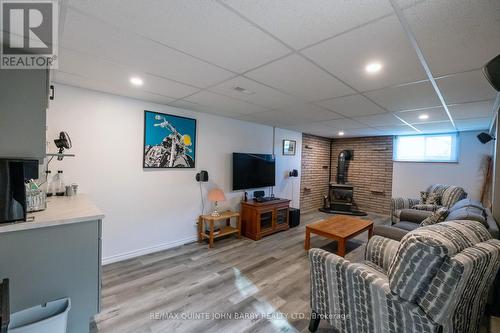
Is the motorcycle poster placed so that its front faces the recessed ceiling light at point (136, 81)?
no

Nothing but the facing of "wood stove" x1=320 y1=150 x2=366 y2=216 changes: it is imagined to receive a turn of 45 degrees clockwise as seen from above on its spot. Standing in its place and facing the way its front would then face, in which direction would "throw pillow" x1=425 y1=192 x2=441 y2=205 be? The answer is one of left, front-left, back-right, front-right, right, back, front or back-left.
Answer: left

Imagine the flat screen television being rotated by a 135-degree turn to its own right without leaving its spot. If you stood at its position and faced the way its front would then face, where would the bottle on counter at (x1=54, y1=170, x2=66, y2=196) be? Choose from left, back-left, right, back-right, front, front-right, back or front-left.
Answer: front-left

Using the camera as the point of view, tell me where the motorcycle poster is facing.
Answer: facing the viewer and to the right of the viewer

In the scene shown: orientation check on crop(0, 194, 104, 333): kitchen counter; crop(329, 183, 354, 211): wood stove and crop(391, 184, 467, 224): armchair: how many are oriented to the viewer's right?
1

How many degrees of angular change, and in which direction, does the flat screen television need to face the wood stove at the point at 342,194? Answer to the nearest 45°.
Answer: approximately 90° to its left

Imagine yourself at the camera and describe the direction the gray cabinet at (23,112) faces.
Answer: facing to the right of the viewer

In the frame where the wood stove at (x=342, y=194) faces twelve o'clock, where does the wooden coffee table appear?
The wooden coffee table is roughly at 12 o'clock from the wood stove.

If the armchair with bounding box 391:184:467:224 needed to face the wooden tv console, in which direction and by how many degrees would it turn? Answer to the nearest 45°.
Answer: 0° — it already faces it

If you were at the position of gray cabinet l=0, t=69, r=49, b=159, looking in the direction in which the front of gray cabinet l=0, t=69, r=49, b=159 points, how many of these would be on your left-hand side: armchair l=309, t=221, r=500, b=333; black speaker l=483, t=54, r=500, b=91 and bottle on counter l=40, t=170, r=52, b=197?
1

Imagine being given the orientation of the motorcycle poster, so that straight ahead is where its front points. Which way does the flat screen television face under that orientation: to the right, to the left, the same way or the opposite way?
the same way

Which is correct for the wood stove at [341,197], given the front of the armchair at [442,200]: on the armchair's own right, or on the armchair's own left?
on the armchair's own right

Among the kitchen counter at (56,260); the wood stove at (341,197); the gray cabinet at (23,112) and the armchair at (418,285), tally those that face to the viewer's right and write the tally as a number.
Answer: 2

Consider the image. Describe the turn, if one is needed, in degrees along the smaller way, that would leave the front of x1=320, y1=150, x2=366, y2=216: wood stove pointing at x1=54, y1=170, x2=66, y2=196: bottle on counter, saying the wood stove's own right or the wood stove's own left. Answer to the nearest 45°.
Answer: approximately 45° to the wood stove's own right

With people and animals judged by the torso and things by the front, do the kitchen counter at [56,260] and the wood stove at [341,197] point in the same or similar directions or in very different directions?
very different directions

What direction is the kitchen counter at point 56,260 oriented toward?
to the viewer's right

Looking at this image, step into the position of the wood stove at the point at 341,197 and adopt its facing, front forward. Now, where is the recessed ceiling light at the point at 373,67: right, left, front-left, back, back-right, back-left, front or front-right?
front

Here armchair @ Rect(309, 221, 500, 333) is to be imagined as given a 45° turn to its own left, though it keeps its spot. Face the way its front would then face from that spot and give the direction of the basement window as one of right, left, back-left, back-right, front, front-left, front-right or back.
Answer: right

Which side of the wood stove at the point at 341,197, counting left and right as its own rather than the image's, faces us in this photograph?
front
